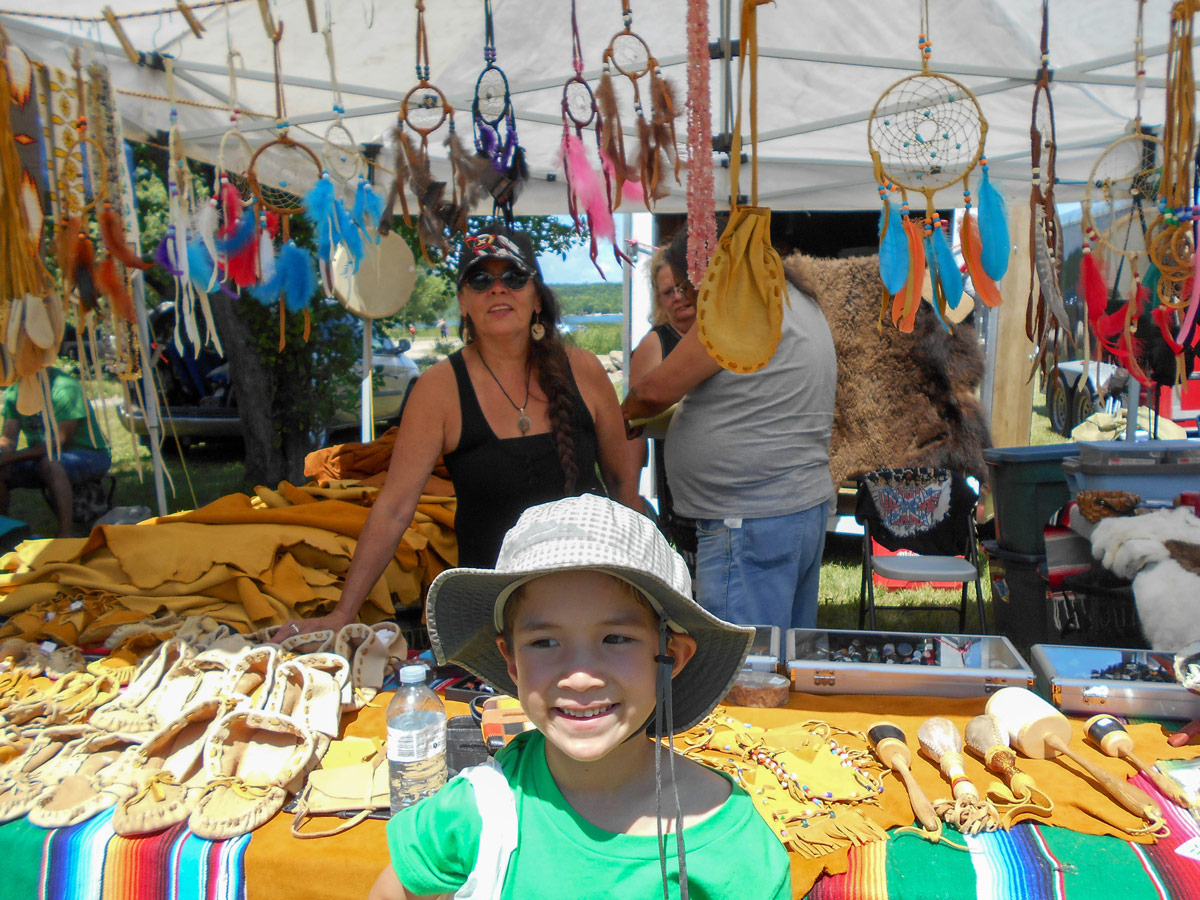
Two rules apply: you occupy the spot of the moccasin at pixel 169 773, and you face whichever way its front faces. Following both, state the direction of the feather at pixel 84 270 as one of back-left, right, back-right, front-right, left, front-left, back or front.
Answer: back-right

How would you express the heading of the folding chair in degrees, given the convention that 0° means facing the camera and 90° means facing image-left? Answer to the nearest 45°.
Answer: approximately 0°

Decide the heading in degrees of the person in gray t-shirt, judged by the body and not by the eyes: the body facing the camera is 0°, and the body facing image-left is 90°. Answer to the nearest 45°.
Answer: approximately 135°

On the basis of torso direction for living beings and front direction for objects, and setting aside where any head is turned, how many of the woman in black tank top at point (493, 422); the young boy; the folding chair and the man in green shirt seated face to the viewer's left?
1

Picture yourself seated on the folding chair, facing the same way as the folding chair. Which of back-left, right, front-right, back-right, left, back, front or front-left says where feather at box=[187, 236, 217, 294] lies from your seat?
front-right

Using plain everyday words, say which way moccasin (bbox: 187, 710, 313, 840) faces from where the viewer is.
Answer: facing the viewer and to the left of the viewer

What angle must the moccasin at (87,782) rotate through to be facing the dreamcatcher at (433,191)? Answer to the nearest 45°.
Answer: approximately 180°

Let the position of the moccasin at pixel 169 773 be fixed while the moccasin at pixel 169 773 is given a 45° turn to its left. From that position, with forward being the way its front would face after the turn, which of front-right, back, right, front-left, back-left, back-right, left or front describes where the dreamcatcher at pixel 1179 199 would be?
left

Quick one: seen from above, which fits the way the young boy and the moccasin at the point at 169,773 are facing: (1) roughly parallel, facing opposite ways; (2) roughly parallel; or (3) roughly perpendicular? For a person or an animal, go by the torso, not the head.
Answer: roughly parallel

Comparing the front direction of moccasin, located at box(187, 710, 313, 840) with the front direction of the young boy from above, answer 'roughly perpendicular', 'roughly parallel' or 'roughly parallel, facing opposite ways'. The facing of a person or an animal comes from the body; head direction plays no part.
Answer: roughly parallel

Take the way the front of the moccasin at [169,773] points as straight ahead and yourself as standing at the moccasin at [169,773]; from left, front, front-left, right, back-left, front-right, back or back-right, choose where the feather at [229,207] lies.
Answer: back-right

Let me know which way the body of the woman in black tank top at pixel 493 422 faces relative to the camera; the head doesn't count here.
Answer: toward the camera

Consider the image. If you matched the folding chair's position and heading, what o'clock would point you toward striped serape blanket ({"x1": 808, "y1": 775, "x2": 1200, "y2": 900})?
The striped serape blanket is roughly at 12 o'clock from the folding chair.

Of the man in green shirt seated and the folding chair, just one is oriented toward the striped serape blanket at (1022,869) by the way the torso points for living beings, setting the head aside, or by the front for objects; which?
the folding chair

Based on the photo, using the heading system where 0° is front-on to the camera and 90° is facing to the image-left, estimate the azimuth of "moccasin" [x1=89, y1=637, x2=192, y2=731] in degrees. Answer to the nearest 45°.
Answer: approximately 45°

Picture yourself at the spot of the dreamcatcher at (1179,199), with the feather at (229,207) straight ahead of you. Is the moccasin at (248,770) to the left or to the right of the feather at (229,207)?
left
